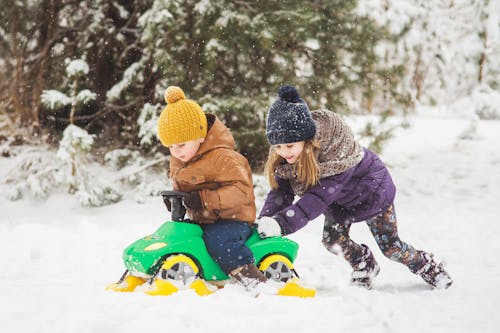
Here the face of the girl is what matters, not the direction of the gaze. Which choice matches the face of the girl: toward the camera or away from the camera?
toward the camera

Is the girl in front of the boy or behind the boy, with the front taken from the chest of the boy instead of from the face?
behind

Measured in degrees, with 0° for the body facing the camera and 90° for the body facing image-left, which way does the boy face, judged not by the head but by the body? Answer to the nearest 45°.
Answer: approximately 90°

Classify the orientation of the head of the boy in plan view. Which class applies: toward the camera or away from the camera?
toward the camera
